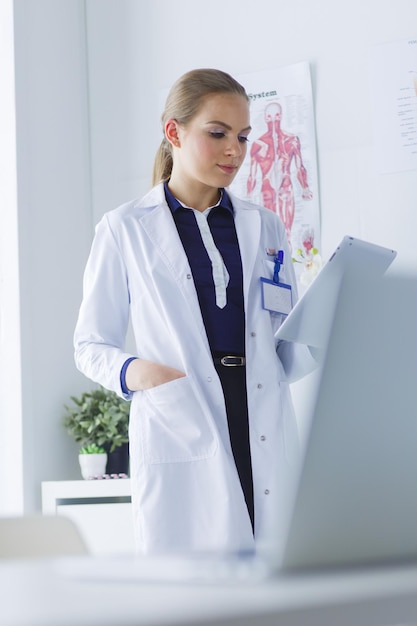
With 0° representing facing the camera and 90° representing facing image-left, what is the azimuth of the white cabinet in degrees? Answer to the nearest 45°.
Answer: approximately 0°

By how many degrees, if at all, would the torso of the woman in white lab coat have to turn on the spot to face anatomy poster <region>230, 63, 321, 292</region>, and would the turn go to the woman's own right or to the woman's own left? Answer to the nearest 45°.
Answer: approximately 135° to the woman's own left

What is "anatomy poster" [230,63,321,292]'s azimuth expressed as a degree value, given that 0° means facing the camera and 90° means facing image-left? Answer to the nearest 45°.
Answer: approximately 0°

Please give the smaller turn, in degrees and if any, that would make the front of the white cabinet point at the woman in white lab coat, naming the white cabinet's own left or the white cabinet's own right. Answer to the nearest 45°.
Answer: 0° — it already faces them

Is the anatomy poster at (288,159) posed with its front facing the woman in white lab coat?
yes

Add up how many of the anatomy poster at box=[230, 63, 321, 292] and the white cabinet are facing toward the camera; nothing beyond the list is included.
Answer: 2
